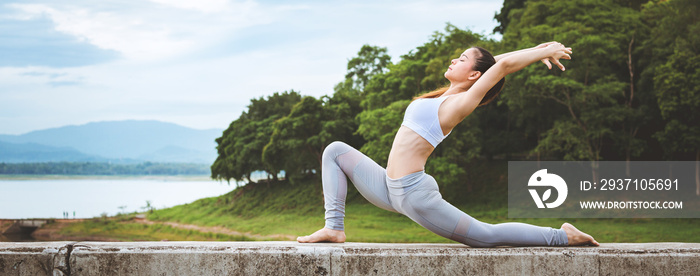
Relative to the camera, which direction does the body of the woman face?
to the viewer's left

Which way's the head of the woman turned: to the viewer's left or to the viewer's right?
to the viewer's left

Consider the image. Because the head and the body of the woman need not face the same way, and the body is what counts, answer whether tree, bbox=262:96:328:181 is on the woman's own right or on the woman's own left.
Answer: on the woman's own right

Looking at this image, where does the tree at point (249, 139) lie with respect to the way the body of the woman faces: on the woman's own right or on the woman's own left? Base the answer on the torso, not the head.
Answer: on the woman's own right

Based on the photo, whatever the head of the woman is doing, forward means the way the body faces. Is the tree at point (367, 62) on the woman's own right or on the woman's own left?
on the woman's own right
